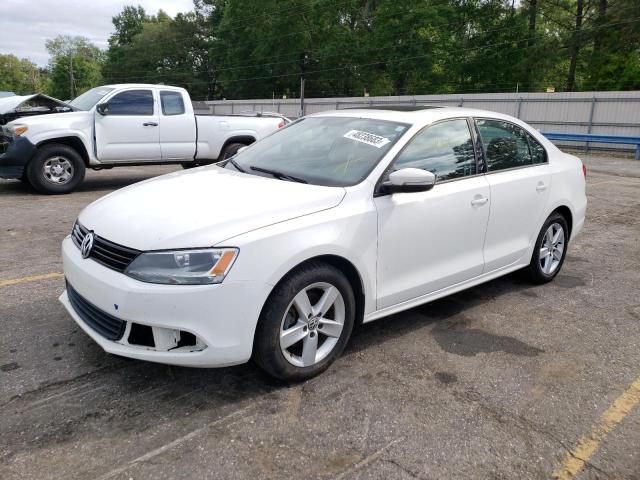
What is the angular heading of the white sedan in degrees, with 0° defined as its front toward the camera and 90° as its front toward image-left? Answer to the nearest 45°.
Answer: approximately 45°

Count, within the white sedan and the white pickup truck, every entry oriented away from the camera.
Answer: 0

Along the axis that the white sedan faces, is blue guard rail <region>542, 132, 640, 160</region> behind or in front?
behind

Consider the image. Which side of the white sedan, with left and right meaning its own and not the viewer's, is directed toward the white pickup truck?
right

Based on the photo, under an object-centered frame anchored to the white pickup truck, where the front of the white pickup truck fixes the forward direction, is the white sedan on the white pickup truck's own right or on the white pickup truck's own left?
on the white pickup truck's own left

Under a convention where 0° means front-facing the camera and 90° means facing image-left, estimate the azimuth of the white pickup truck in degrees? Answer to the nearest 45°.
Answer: approximately 90°
